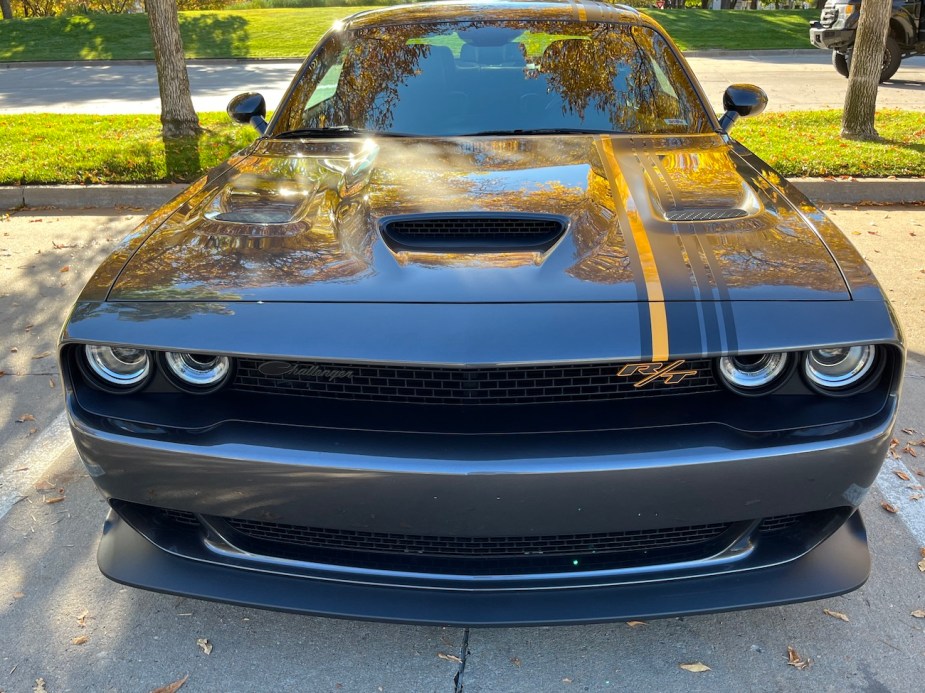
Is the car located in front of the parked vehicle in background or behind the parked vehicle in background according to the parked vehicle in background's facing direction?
in front

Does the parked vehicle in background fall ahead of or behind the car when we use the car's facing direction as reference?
behind

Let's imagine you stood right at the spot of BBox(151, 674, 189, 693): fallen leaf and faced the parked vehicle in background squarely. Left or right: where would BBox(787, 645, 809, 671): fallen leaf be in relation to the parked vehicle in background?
right

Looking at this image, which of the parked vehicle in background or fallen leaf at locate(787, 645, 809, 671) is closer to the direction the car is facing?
the fallen leaf

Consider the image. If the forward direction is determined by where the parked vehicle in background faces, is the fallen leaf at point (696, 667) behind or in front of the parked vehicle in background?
in front

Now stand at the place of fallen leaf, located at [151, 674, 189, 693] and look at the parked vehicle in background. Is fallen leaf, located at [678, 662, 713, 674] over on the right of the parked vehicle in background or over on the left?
right

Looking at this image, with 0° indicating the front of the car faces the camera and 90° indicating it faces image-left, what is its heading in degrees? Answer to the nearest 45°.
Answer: approximately 0°

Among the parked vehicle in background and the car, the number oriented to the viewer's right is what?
0

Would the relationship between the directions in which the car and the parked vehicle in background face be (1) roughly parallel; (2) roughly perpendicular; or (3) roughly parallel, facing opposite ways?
roughly perpendicular

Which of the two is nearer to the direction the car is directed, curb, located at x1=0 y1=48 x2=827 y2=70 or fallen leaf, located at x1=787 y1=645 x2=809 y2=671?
the fallen leaf

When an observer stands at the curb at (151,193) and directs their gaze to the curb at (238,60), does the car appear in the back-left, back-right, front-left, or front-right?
back-right

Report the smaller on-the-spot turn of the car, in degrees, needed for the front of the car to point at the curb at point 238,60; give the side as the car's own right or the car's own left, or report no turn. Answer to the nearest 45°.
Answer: approximately 180°

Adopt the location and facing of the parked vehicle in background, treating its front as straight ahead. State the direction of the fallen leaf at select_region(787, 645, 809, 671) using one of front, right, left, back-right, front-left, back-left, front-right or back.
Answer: front-left
